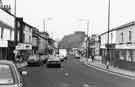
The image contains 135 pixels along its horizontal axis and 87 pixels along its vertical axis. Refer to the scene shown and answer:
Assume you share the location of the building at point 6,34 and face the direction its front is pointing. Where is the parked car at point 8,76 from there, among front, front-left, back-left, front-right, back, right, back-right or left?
front-right

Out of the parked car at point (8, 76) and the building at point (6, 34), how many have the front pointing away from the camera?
1

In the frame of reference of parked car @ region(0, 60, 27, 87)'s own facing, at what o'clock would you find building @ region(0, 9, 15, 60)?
The building is roughly at 12 o'clock from the parked car.

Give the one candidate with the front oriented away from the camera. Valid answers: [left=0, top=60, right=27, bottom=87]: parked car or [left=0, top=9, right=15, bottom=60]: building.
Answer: the parked car

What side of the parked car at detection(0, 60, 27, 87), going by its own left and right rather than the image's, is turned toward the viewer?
back

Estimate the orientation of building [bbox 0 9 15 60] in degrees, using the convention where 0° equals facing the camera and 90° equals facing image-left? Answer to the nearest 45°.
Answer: approximately 315°
